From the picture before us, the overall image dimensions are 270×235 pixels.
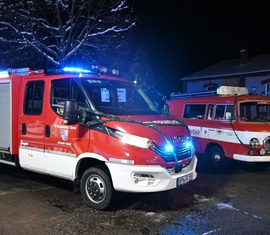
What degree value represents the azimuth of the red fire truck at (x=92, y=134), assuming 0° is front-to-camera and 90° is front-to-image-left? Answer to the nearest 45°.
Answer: approximately 315°

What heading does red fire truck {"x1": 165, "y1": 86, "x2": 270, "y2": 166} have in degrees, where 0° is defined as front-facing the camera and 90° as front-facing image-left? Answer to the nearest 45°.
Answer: approximately 315°

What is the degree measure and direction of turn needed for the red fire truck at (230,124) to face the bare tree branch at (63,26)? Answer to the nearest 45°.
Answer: approximately 180°

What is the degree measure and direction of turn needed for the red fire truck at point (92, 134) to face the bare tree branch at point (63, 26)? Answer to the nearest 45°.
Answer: approximately 135° to its left

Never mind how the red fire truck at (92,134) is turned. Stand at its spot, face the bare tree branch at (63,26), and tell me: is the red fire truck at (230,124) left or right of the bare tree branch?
right

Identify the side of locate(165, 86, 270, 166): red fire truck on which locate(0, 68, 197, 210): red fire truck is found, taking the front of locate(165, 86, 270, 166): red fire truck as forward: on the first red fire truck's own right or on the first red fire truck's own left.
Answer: on the first red fire truck's own right

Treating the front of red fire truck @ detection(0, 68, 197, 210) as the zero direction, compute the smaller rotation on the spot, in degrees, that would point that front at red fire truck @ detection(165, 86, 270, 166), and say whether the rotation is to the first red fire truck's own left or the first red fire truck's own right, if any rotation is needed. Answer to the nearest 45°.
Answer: approximately 90° to the first red fire truck's own left

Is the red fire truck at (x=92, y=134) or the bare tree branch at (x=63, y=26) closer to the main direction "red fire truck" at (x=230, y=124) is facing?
the red fire truck
